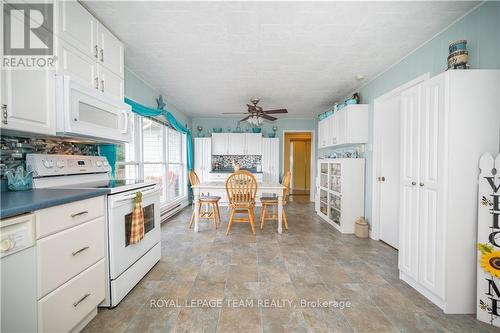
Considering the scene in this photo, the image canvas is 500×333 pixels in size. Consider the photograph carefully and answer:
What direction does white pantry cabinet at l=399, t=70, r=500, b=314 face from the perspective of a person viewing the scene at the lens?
facing the viewer and to the left of the viewer

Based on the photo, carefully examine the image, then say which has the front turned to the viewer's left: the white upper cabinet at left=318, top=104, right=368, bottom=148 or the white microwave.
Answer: the white upper cabinet

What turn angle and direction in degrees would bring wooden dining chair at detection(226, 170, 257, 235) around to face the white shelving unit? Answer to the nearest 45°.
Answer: approximately 90° to its right

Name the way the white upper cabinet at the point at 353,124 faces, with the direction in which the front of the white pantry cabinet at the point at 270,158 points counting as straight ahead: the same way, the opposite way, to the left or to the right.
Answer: to the right

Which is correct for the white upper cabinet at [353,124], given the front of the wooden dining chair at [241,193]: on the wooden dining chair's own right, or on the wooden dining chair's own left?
on the wooden dining chair's own right

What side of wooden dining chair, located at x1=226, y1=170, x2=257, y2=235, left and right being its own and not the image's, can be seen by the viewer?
back

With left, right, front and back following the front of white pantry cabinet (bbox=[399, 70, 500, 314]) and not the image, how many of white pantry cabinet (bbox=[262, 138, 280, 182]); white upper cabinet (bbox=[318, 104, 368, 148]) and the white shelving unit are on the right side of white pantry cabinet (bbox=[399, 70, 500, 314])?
3

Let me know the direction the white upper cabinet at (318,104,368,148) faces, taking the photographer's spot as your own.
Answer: facing to the left of the viewer

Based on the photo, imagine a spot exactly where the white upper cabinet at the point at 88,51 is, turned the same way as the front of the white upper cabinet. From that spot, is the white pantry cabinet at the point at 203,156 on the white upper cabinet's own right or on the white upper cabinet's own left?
on the white upper cabinet's own left

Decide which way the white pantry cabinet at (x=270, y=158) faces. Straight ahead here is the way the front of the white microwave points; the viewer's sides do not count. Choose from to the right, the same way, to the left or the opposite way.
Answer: to the right

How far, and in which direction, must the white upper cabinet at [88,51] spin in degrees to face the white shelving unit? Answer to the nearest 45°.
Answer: approximately 45° to its left

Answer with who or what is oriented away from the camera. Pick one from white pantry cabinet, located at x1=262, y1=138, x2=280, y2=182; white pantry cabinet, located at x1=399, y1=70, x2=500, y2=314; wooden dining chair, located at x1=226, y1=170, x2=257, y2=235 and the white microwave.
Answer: the wooden dining chair

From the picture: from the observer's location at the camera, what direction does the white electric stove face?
facing the viewer and to the right of the viewer
